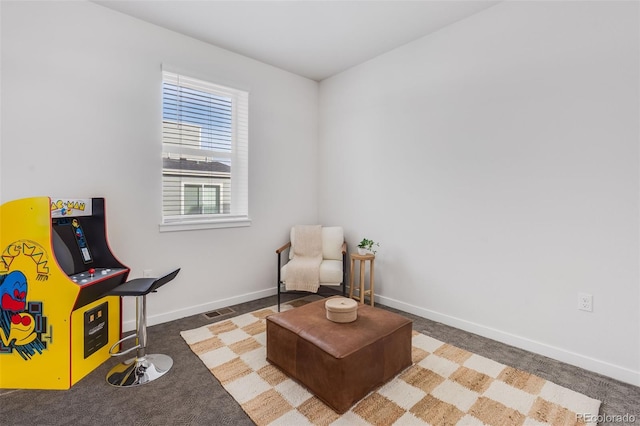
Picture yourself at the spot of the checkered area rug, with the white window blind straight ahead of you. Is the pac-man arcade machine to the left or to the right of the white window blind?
left

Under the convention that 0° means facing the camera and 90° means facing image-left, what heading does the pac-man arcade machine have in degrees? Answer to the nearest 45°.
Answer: approximately 315°

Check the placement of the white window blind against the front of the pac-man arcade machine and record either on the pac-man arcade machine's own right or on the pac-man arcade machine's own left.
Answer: on the pac-man arcade machine's own left

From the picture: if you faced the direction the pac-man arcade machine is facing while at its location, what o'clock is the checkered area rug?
The checkered area rug is roughly at 12 o'clock from the pac-man arcade machine.

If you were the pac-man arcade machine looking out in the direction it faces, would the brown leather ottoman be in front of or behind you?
in front

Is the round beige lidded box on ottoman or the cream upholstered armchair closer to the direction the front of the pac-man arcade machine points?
the round beige lidded box on ottoman

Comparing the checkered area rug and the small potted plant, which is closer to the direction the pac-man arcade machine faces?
the checkered area rug

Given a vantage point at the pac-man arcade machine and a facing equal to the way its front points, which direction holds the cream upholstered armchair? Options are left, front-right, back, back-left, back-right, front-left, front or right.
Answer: front-left

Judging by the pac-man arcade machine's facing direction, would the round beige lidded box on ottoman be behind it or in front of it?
in front
